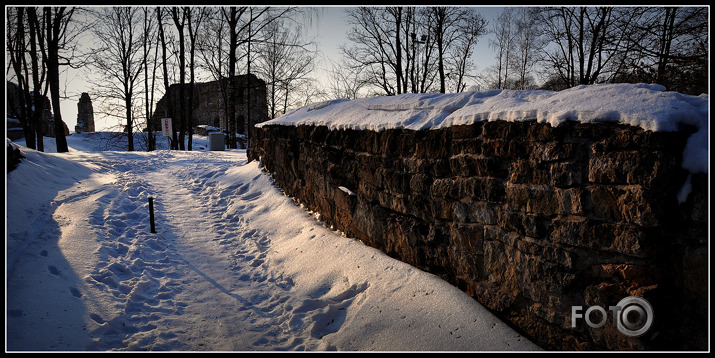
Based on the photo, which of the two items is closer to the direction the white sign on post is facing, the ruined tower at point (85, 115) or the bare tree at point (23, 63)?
the bare tree

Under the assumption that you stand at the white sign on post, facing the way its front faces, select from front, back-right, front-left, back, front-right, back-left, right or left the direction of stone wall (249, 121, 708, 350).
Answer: front

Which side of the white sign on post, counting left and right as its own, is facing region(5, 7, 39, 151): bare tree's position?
right

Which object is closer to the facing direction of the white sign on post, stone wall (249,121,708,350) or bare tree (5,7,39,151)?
the stone wall

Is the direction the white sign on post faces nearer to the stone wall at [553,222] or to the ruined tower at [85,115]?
the stone wall

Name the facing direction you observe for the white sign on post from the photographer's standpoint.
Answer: facing the viewer
